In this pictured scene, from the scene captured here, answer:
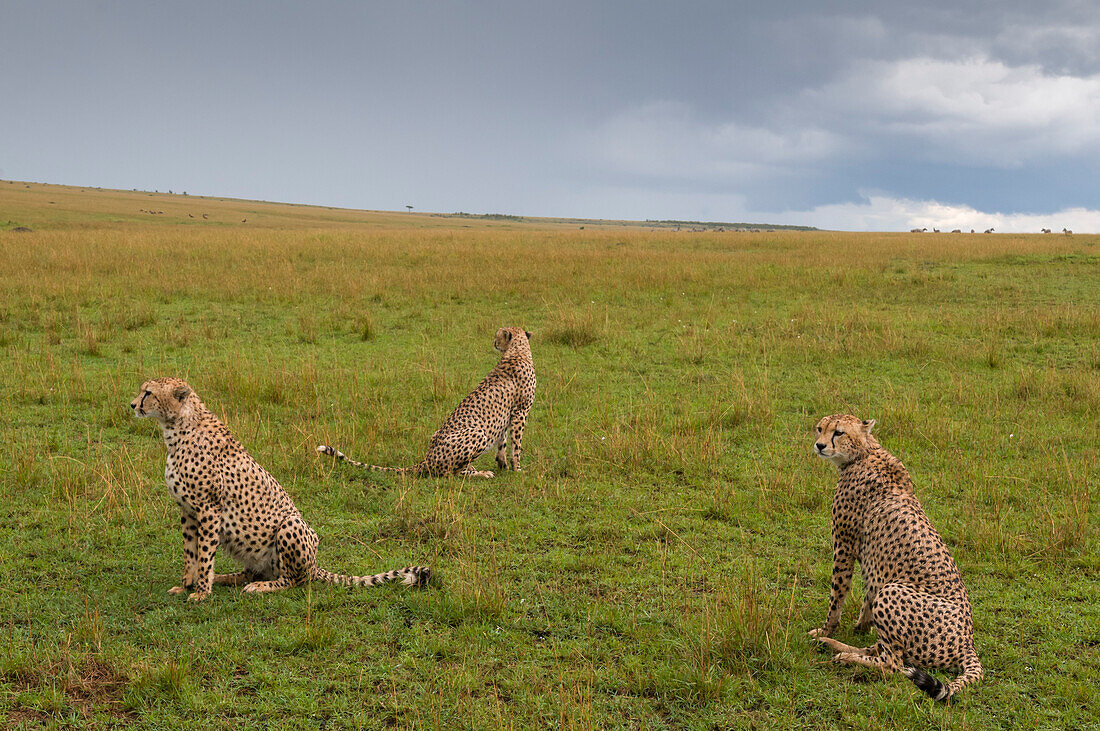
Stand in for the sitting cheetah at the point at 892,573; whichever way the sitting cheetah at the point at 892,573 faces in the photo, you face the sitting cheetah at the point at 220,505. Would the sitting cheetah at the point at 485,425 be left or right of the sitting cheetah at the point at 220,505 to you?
right

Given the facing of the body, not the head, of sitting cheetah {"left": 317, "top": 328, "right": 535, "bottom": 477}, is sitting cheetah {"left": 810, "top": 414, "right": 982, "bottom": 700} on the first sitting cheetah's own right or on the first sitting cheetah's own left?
on the first sitting cheetah's own right

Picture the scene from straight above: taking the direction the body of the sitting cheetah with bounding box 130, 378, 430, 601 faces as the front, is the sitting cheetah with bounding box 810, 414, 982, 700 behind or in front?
behind

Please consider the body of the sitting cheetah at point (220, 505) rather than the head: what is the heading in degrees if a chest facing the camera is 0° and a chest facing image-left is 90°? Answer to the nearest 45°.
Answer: approximately 90°

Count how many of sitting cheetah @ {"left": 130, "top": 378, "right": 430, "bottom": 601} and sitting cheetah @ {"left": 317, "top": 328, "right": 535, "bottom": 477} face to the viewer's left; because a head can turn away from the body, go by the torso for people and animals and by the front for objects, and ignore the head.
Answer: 1

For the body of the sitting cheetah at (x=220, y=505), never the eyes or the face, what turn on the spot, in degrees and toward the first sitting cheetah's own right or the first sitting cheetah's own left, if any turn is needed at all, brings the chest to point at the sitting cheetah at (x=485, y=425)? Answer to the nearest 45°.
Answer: approximately 135° to the first sitting cheetah's own right

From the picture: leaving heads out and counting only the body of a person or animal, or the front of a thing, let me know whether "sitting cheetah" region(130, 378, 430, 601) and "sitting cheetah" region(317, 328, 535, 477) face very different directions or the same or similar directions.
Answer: very different directions
